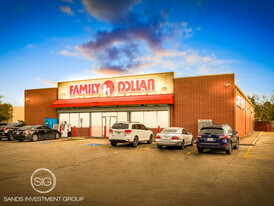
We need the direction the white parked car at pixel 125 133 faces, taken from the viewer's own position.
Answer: facing away from the viewer and to the right of the viewer

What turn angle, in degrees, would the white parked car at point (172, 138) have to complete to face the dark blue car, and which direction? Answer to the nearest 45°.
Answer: approximately 90° to its right

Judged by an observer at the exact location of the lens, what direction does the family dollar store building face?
facing the viewer and to the left of the viewer

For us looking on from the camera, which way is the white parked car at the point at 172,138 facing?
facing away from the viewer and to the right of the viewer

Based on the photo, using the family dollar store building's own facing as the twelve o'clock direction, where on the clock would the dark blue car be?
The dark blue car is roughly at 10 o'clock from the family dollar store building.

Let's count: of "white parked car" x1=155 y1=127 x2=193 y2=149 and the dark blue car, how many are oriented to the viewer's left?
0

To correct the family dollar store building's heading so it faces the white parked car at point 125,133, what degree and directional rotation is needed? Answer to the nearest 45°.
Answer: approximately 45° to its left

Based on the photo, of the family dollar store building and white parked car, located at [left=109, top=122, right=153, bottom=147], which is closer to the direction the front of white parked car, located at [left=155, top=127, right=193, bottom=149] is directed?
the family dollar store building

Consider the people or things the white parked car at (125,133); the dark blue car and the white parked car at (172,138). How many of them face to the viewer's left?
0

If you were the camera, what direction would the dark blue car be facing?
facing away from the viewer and to the right of the viewer

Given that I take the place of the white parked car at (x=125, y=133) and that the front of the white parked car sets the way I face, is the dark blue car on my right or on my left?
on my right

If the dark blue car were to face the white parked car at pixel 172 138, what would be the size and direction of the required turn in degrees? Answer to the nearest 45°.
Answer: approximately 90° to its left

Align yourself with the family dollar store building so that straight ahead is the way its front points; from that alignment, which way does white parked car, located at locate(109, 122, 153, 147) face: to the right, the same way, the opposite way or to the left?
the opposite way

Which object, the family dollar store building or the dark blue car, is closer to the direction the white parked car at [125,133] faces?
the family dollar store building

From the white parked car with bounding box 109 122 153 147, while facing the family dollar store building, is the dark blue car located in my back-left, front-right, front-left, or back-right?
back-right

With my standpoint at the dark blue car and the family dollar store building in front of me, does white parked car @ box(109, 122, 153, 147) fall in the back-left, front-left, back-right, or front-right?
front-left
